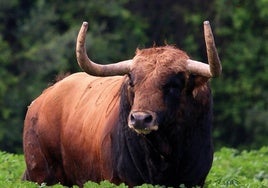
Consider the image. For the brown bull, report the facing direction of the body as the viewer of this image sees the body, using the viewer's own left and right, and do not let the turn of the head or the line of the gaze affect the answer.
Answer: facing the viewer and to the right of the viewer
